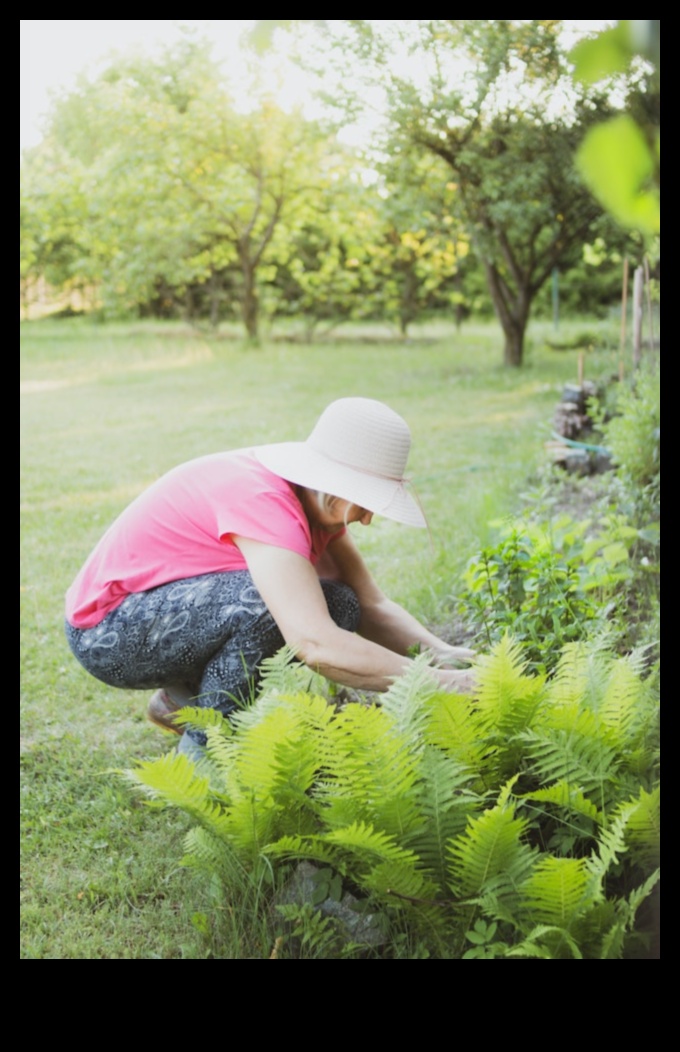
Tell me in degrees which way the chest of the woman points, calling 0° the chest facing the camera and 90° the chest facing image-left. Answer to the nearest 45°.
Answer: approximately 270°

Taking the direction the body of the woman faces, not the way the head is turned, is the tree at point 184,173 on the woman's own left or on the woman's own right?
on the woman's own left

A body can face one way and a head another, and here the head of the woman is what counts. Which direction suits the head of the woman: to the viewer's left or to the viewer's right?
to the viewer's right
